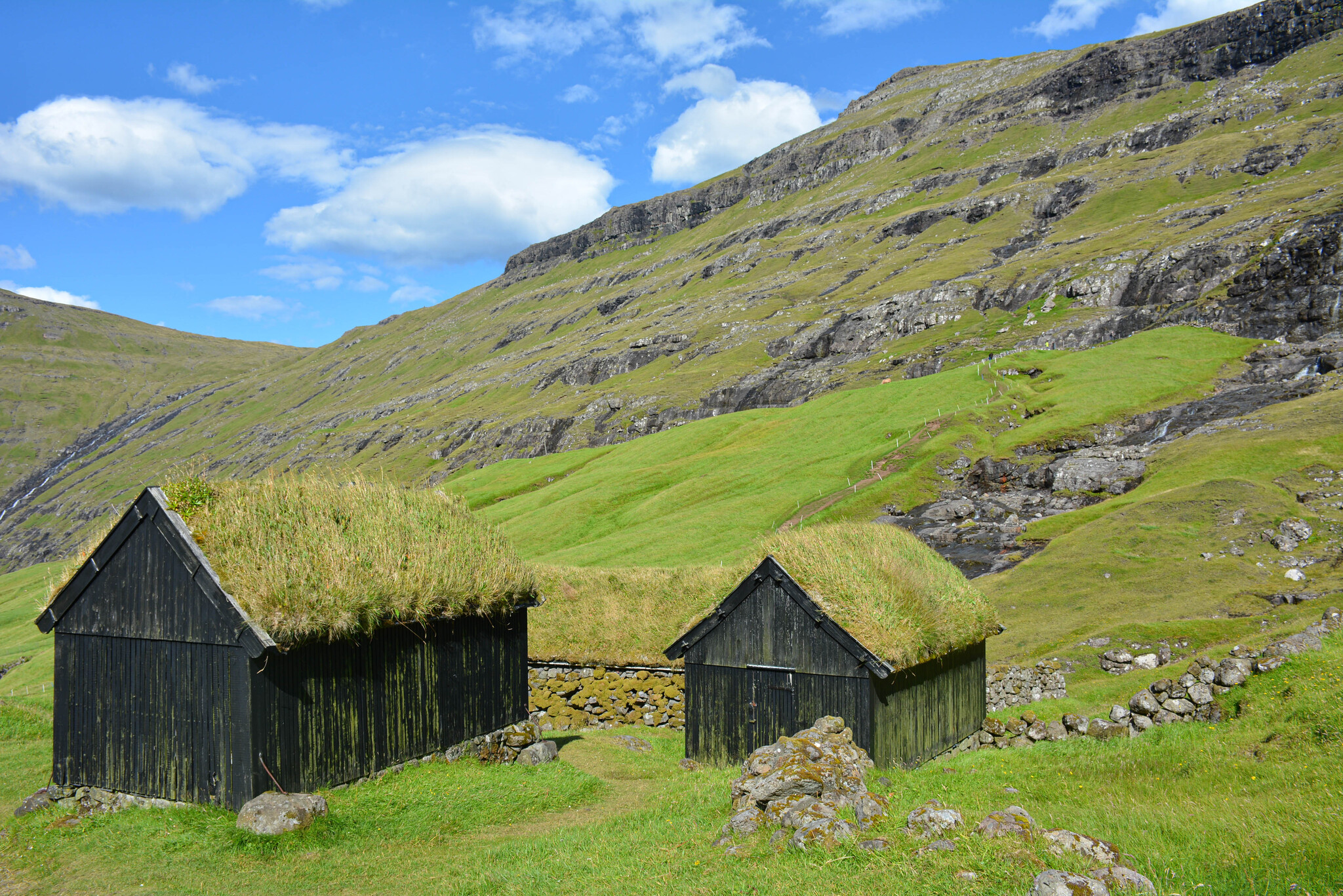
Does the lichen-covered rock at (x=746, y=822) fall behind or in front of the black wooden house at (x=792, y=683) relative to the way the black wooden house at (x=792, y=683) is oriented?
in front

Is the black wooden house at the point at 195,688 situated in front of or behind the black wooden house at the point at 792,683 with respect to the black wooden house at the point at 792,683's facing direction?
in front

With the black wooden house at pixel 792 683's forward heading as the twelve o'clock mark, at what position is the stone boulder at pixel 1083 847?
The stone boulder is roughly at 10 o'clock from the black wooden house.

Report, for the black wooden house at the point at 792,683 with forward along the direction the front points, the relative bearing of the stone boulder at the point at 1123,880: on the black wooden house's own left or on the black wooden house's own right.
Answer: on the black wooden house's own left

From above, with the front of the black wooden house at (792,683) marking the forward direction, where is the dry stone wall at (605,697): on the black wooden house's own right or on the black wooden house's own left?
on the black wooden house's own right

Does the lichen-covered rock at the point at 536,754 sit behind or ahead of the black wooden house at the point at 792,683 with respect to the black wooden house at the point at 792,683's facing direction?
ahead

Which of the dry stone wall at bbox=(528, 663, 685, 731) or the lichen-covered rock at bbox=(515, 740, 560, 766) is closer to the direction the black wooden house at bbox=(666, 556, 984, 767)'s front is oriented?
the lichen-covered rock

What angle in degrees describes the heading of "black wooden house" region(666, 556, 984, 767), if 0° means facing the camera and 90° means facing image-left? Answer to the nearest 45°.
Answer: approximately 45°

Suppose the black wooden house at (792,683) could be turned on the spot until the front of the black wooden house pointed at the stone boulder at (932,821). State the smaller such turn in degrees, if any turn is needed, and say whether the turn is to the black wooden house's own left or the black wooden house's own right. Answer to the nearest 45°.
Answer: approximately 45° to the black wooden house's own left

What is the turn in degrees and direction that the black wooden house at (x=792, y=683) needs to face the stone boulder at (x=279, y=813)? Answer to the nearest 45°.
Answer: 0° — it already faces it

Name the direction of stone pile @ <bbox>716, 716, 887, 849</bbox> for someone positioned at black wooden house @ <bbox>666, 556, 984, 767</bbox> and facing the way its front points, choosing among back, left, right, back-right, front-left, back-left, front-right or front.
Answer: front-left
